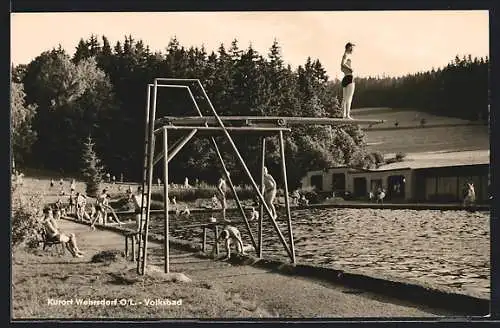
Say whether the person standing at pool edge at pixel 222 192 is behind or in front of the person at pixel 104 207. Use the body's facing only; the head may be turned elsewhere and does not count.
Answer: in front

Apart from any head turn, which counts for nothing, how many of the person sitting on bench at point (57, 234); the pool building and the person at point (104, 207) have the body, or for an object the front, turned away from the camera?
0

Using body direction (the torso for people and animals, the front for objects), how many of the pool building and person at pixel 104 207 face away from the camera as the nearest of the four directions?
0

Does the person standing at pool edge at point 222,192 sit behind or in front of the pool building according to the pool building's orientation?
in front

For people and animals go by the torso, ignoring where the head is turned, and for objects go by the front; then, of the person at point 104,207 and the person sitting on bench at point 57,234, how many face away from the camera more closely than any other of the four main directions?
0

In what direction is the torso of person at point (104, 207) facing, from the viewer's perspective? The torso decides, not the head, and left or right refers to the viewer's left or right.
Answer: facing the viewer and to the right of the viewer

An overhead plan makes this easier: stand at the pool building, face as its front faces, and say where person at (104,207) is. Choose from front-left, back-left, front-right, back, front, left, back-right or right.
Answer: front-right

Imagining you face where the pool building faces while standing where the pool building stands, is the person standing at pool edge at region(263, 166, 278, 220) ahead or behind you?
ahead

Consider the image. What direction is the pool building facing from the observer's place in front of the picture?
facing the viewer and to the left of the viewer

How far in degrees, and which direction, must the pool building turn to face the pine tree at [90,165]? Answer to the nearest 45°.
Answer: approximately 45° to its right

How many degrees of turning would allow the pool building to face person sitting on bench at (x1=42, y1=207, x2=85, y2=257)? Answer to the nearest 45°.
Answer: approximately 45° to its right
